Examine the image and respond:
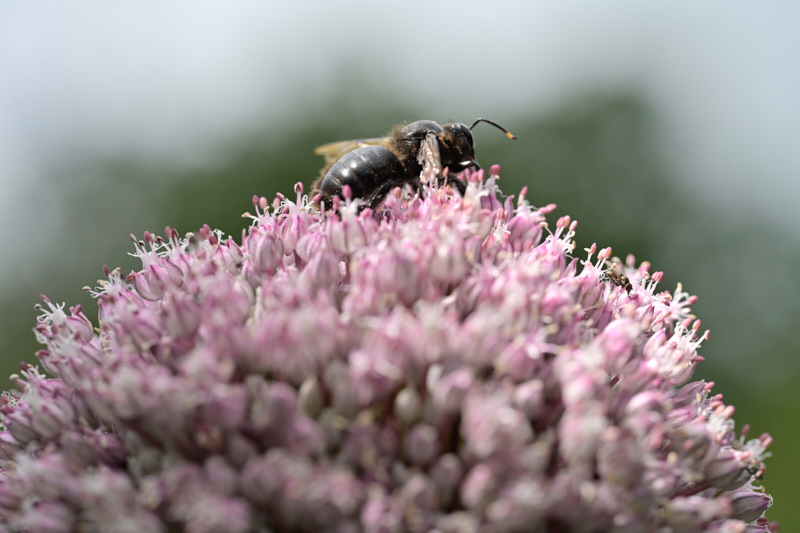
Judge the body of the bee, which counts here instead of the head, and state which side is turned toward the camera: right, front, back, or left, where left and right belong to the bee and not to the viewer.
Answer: right

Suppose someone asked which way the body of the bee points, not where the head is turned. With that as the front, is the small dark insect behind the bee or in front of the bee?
in front
